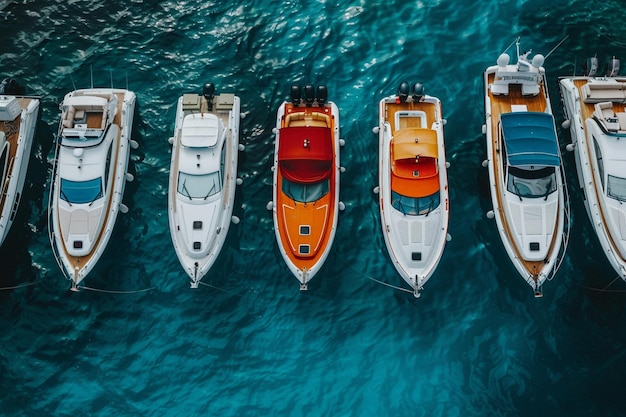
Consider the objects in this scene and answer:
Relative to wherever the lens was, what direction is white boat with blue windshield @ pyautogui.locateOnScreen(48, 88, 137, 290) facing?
facing the viewer

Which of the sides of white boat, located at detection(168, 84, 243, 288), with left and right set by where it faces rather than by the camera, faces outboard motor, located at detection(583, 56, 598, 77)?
left

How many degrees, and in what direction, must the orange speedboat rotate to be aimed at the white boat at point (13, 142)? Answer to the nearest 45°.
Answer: approximately 90° to its right

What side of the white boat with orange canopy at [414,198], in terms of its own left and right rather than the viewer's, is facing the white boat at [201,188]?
right

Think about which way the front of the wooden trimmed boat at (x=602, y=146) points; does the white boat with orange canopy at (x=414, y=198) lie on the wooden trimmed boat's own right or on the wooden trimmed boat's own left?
on the wooden trimmed boat's own right

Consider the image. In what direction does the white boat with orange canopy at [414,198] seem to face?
toward the camera

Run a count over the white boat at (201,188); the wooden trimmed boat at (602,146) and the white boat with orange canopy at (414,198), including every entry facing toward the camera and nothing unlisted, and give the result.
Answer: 3

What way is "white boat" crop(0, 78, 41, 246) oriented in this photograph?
toward the camera

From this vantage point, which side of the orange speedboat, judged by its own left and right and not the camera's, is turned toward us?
front

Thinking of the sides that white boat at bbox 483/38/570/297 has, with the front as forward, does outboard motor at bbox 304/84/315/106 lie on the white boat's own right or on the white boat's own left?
on the white boat's own right

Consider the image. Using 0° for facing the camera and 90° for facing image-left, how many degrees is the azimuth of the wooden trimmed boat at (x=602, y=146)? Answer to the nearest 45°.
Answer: approximately 0°

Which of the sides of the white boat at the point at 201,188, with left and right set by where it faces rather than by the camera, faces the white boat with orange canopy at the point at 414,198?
left

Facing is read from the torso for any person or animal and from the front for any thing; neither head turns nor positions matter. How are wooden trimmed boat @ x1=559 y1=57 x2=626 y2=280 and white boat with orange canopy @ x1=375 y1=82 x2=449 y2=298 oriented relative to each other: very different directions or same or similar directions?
same or similar directions
